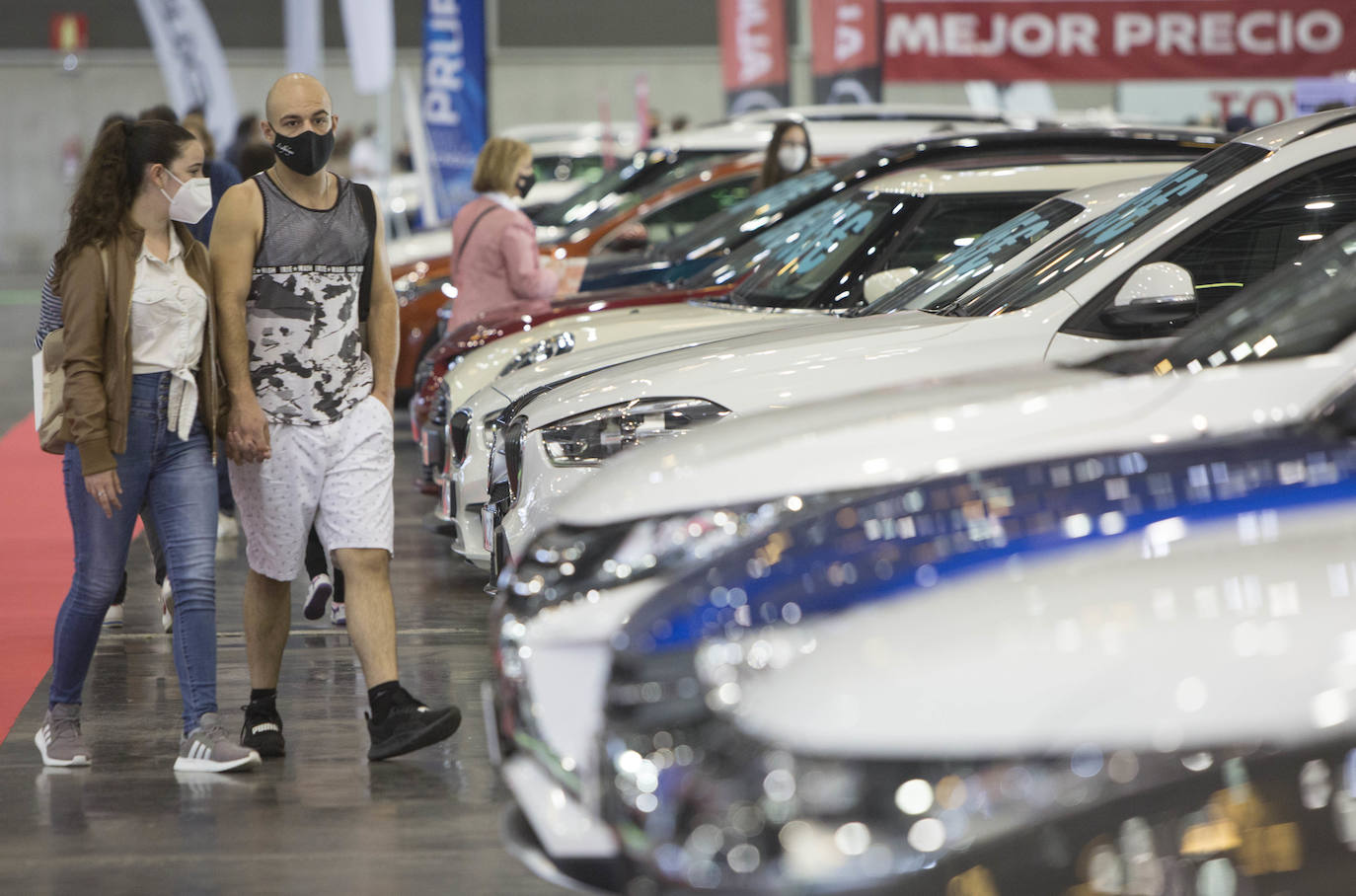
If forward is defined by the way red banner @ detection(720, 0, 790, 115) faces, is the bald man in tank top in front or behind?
in front

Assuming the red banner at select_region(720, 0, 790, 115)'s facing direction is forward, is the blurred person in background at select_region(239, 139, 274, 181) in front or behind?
in front

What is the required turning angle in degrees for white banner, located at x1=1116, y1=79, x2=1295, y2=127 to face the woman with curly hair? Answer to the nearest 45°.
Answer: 0° — it already faces them

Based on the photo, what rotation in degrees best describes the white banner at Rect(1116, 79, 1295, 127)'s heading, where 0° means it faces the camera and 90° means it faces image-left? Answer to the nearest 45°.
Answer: approximately 0°

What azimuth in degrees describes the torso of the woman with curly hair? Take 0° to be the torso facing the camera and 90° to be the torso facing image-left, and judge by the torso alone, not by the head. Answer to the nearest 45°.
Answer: approximately 315°

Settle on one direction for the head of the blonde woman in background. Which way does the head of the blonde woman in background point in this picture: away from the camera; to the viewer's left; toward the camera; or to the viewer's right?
to the viewer's right

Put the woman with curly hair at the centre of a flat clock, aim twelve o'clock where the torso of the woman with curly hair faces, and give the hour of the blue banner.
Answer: The blue banner is roughly at 8 o'clock from the woman with curly hair.

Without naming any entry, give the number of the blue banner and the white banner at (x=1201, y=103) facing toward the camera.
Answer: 2

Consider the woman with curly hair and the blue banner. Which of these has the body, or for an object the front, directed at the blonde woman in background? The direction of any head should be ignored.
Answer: the blue banner

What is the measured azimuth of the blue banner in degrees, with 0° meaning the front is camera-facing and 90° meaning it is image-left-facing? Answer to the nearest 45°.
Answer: approximately 0°

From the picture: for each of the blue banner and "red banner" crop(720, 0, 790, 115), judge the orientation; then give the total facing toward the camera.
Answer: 2
